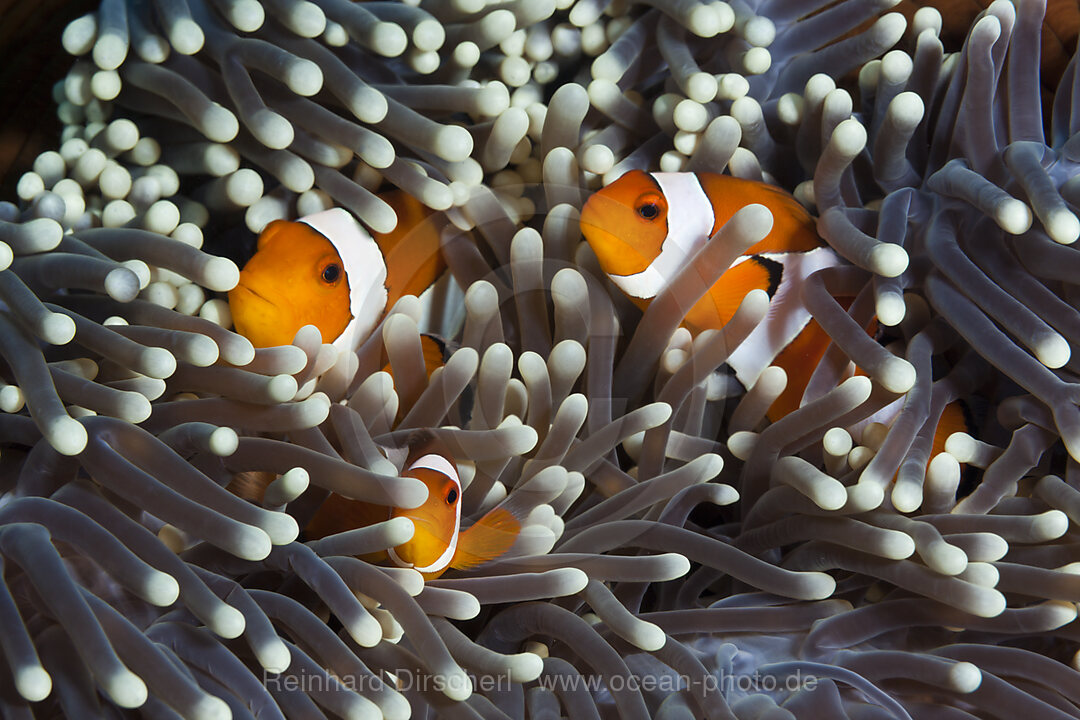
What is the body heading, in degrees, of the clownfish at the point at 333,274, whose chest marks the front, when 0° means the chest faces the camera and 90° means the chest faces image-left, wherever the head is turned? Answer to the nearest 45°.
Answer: approximately 45°
